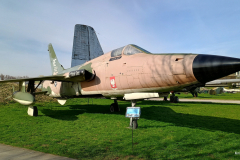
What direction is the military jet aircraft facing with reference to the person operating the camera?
facing the viewer and to the right of the viewer
